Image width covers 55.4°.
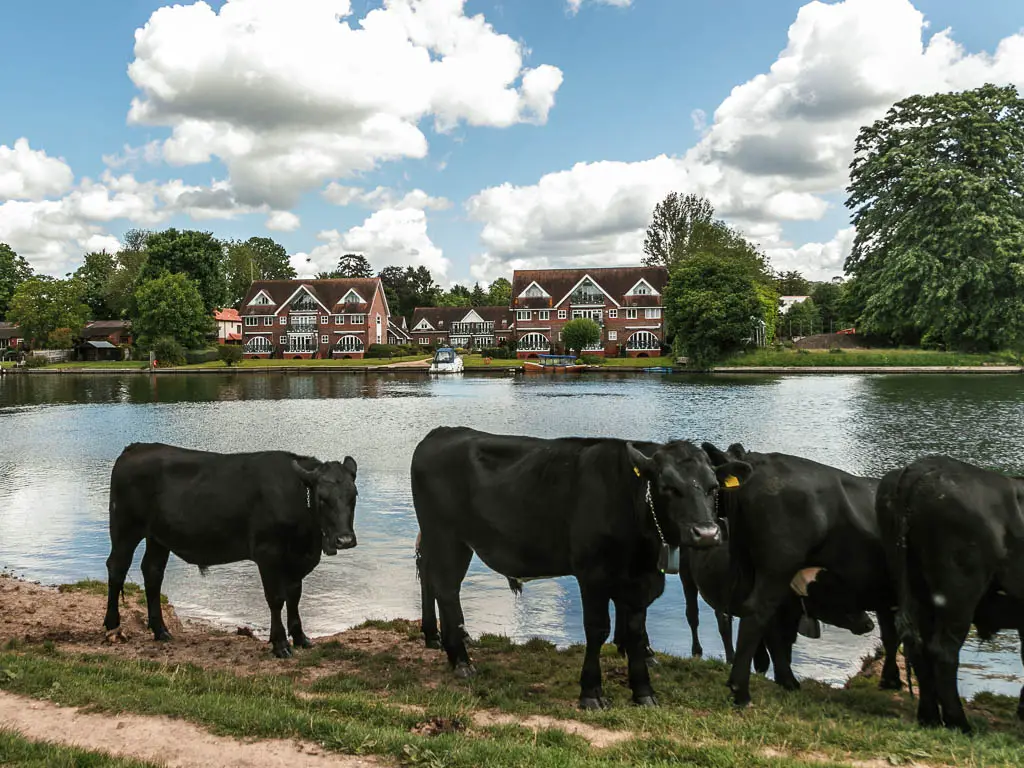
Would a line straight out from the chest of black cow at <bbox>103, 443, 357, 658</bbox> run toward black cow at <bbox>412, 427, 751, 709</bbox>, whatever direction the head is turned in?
yes

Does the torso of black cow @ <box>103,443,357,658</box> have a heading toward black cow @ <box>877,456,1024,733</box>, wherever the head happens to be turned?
yes

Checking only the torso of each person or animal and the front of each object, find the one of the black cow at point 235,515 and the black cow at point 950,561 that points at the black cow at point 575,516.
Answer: the black cow at point 235,515
